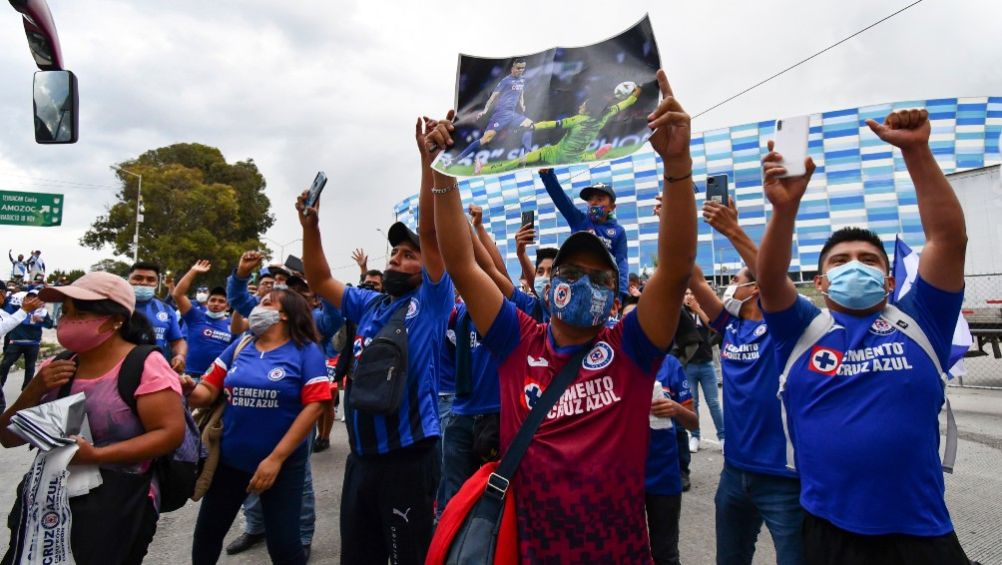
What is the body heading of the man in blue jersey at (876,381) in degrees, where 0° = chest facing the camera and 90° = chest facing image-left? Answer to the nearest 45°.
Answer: approximately 0°

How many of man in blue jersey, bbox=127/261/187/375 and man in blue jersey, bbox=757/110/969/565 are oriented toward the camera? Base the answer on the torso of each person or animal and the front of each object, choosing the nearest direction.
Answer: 2

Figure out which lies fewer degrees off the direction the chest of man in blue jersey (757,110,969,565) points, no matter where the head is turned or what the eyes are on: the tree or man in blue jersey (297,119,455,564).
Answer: the man in blue jersey

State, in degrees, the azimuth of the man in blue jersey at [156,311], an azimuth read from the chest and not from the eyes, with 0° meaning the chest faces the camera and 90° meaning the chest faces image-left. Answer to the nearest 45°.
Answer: approximately 0°

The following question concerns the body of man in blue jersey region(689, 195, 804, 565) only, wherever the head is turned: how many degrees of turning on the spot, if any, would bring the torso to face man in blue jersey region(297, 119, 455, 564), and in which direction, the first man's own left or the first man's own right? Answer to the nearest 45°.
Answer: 0° — they already face them

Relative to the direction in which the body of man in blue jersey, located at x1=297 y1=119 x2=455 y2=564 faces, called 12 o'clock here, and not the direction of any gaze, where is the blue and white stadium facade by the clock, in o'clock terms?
The blue and white stadium facade is roughly at 6 o'clock from the man in blue jersey.

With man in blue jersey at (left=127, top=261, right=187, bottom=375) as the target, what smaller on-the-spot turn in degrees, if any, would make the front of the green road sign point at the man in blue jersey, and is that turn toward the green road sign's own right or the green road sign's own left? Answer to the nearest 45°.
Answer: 0° — it already faces them

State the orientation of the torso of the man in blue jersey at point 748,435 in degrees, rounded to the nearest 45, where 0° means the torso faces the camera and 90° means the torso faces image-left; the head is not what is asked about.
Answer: approximately 45°
